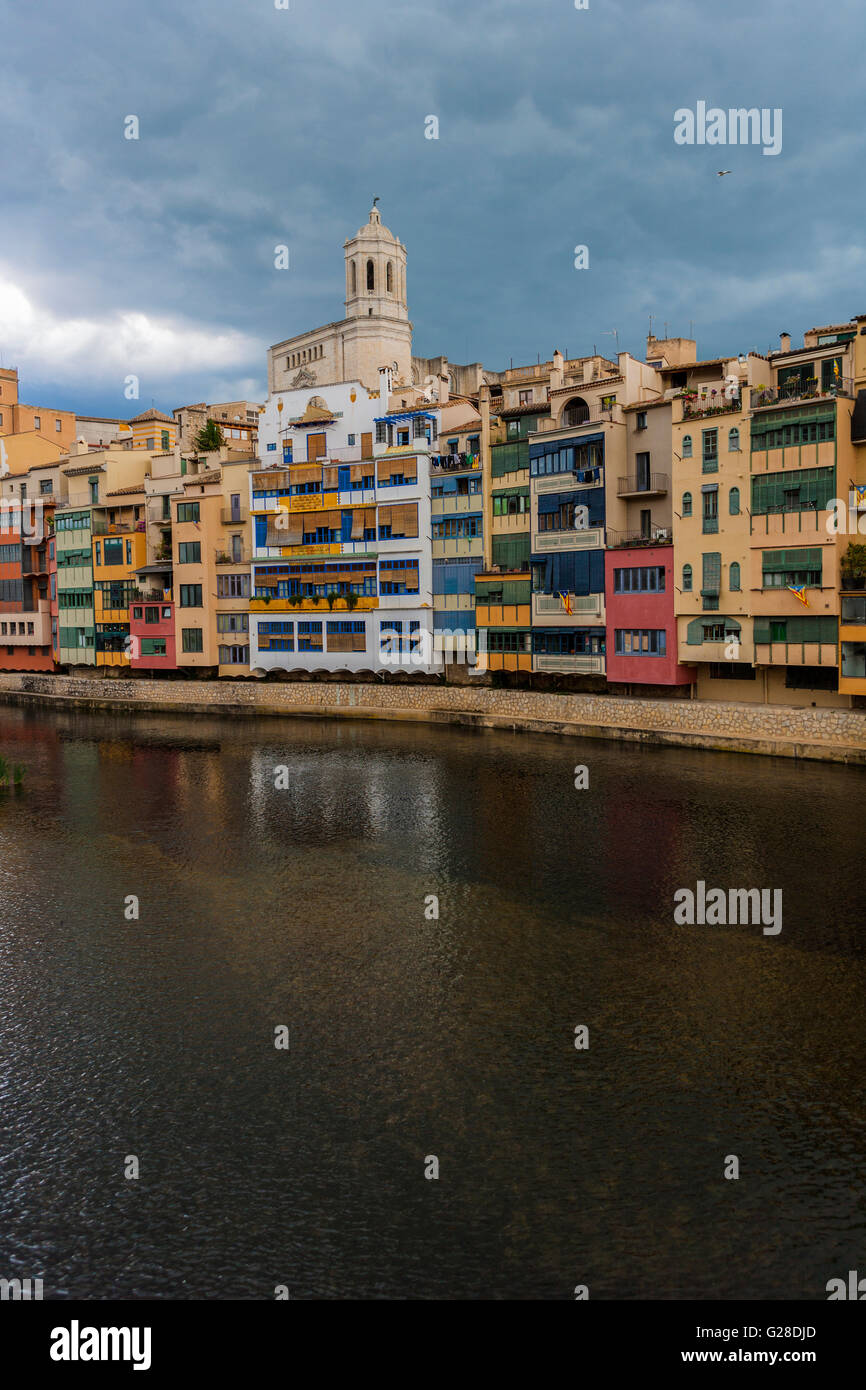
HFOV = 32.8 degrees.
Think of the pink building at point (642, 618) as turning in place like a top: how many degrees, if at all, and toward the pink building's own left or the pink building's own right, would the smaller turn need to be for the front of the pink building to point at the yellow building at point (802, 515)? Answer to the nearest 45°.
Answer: approximately 45° to the pink building's own left

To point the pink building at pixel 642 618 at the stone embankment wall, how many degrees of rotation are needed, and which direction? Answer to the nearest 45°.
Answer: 0° — it already faces it

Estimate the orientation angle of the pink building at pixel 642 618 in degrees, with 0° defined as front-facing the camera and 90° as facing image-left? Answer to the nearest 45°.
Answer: approximately 0°
